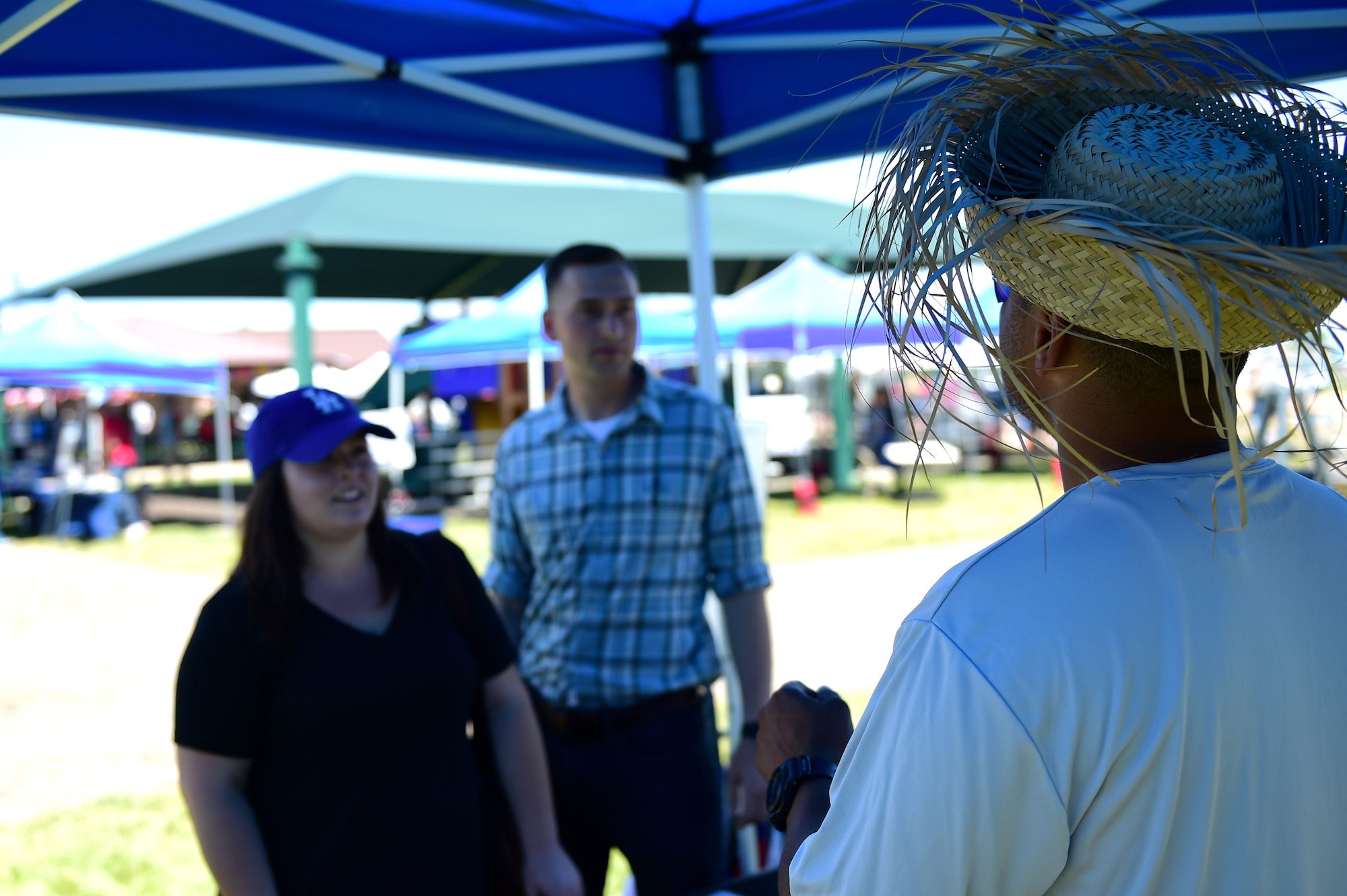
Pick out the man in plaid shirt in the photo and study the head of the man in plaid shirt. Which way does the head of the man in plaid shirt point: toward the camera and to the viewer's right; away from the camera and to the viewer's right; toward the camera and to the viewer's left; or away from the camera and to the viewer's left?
toward the camera and to the viewer's right

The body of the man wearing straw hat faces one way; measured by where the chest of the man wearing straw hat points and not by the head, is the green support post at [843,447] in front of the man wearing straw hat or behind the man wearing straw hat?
in front

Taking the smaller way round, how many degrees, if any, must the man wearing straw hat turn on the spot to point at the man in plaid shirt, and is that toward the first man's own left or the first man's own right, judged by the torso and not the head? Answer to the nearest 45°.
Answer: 0° — they already face them

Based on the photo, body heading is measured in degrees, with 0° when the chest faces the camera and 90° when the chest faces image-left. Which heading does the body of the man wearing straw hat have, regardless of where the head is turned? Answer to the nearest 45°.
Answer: approximately 135°

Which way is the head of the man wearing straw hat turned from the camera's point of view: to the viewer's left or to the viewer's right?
to the viewer's left

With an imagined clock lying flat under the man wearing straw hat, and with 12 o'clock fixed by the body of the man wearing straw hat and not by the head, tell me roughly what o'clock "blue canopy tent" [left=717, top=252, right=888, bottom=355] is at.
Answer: The blue canopy tent is roughly at 1 o'clock from the man wearing straw hat.
